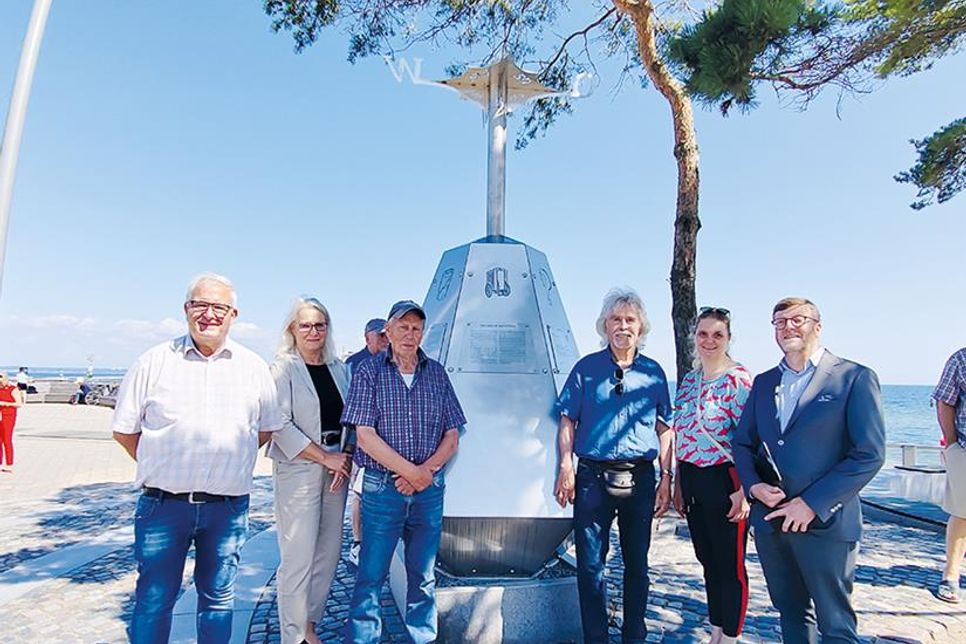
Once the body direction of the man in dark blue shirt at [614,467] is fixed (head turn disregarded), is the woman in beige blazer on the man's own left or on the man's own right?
on the man's own right

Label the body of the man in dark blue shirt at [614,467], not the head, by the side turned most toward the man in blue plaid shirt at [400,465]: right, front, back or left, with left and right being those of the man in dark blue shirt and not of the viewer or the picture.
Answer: right

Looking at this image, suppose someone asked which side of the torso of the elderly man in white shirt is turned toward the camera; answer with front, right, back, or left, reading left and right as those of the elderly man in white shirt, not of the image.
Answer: front

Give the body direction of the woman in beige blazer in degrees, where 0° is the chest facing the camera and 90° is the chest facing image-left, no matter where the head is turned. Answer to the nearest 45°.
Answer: approximately 315°

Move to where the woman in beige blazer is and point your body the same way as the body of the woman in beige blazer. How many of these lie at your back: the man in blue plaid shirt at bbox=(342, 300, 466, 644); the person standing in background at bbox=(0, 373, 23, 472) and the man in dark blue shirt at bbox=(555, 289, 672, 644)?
1

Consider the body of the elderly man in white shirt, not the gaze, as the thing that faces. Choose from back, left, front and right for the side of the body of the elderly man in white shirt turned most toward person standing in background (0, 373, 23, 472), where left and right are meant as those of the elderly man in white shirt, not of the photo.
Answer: back

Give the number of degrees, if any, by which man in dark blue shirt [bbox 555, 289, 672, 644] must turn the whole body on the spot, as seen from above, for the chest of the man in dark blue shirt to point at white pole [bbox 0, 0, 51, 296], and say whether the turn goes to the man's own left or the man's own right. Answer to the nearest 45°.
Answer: approximately 90° to the man's own right

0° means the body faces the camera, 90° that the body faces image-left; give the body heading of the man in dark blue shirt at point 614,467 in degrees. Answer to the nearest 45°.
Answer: approximately 0°
